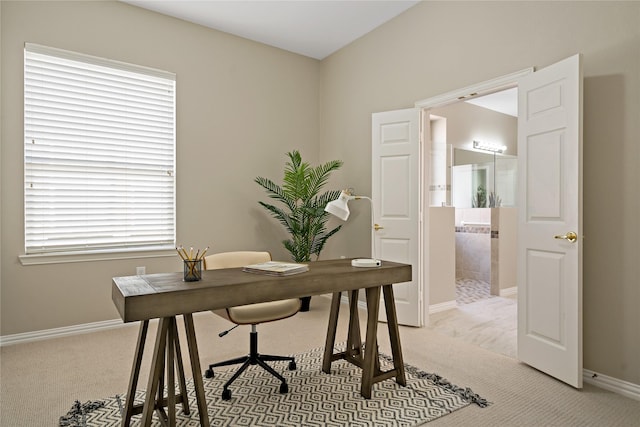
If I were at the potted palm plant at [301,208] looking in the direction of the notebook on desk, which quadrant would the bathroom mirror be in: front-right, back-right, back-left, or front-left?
back-left

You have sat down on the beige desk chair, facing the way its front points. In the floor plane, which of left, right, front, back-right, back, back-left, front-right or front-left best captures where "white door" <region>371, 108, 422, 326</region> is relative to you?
left

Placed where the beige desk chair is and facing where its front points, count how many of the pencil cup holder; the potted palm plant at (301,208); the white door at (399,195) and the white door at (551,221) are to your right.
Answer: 1

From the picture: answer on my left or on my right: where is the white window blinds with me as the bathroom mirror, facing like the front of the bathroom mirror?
on my right

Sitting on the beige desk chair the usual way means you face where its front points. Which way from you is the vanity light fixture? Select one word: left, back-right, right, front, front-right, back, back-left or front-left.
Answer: left

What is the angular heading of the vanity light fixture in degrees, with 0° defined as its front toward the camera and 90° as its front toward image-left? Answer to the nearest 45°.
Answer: approximately 315°

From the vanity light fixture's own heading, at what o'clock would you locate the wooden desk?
The wooden desk is roughly at 2 o'clock from the vanity light fixture.

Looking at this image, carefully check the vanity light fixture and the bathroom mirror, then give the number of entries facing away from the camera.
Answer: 0

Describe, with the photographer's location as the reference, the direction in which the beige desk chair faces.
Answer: facing the viewer and to the right of the viewer

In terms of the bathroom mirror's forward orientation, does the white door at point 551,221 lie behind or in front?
in front

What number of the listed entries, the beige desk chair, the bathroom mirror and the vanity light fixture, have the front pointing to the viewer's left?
0
